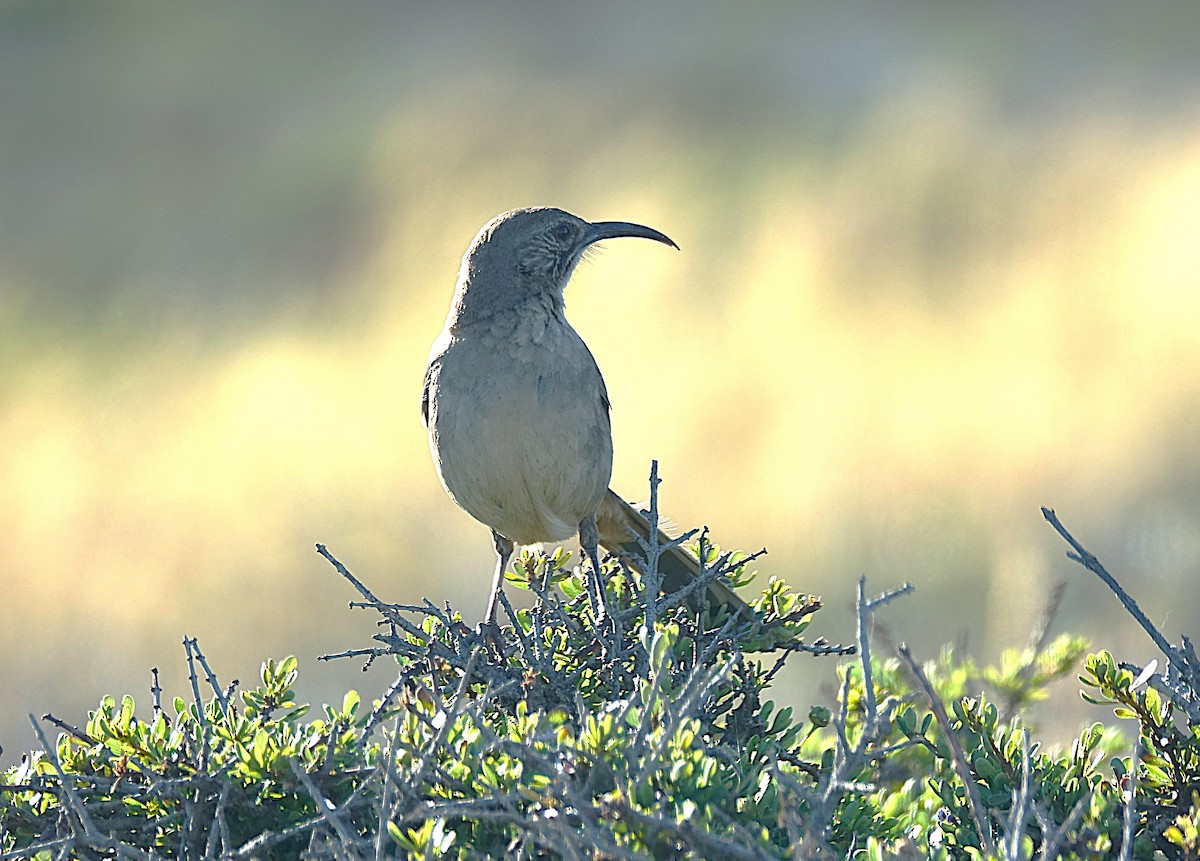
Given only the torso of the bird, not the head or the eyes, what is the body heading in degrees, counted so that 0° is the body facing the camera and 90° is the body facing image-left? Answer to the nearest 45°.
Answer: approximately 0°
